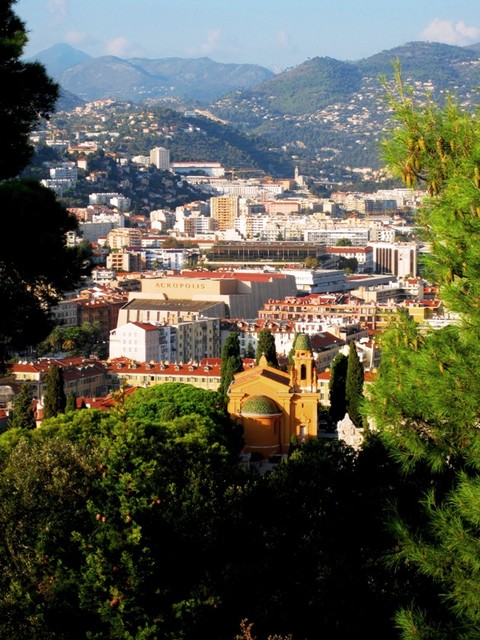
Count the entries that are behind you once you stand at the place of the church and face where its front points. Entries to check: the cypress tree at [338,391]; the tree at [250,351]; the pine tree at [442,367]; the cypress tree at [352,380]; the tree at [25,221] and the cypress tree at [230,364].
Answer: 2
